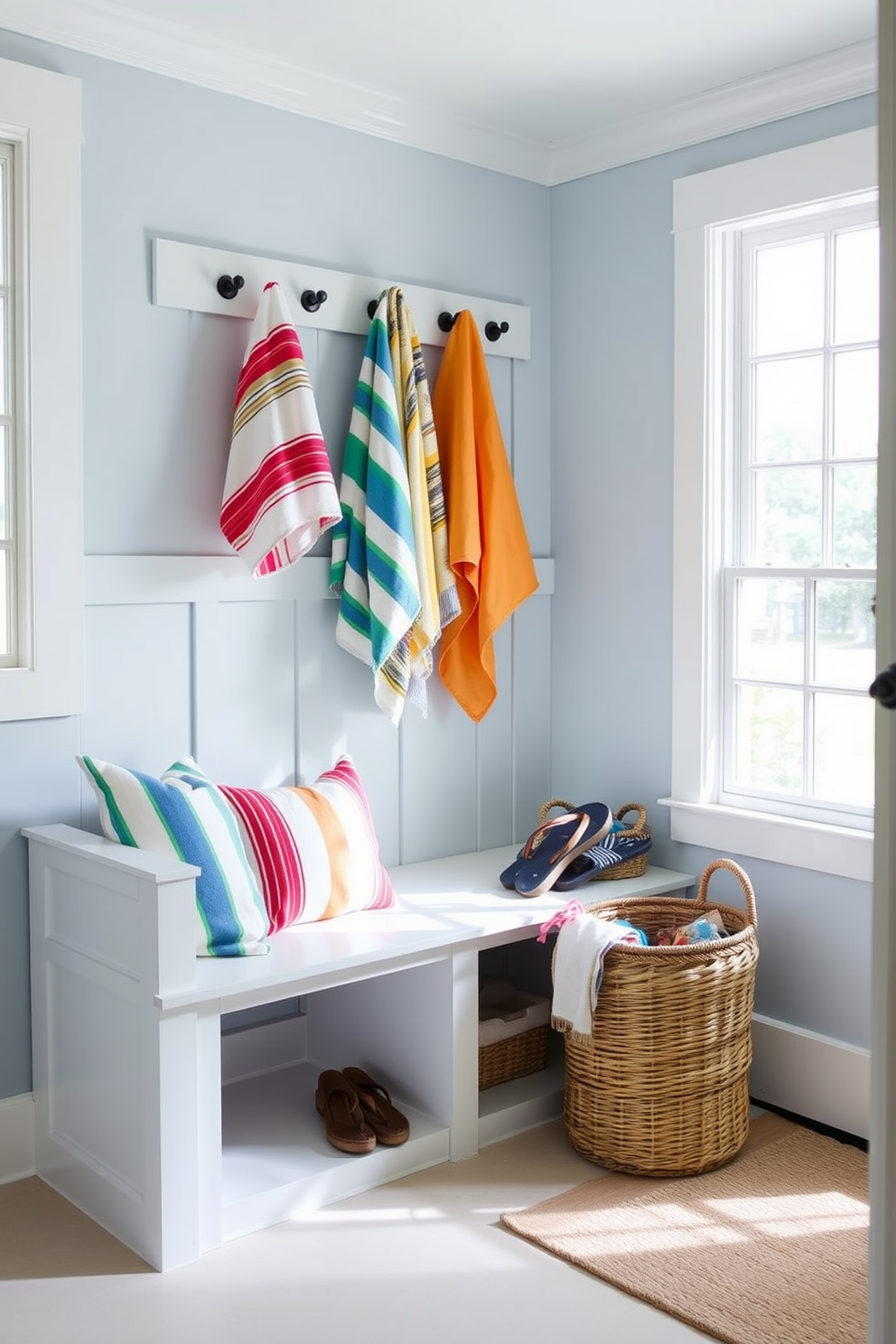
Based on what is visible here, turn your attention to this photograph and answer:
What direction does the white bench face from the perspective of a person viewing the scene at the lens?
facing the viewer and to the right of the viewer

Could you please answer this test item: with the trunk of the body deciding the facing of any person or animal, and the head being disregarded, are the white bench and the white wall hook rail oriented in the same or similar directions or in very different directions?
same or similar directions

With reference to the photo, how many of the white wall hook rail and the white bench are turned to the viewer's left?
0

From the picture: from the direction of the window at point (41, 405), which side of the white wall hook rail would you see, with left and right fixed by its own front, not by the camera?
right

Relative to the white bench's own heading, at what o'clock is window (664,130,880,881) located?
The window is roughly at 10 o'clock from the white bench.

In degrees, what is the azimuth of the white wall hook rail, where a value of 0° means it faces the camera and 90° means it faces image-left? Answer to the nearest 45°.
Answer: approximately 315°

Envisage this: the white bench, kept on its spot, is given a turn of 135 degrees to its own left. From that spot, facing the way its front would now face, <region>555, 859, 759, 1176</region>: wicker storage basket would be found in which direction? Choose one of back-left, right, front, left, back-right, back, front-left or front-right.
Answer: right
